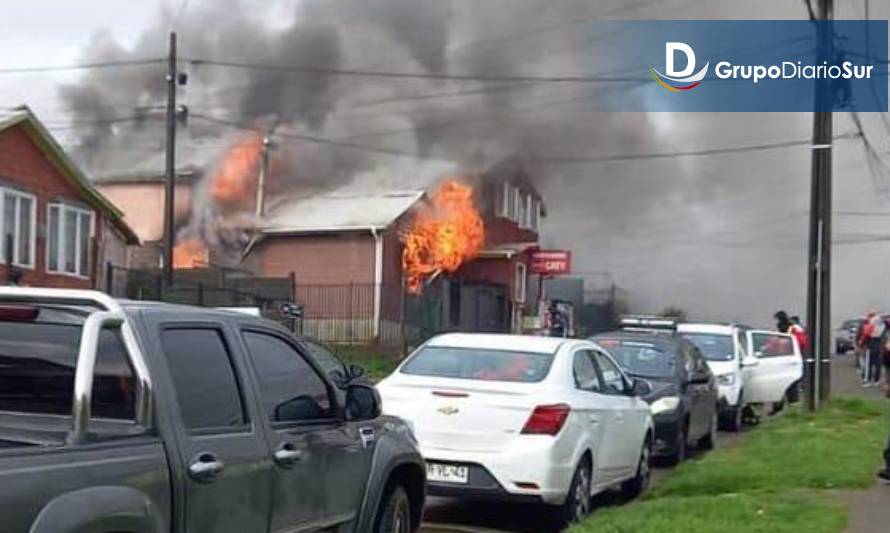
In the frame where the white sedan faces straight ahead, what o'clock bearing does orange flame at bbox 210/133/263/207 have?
The orange flame is roughly at 10 o'clock from the white sedan.

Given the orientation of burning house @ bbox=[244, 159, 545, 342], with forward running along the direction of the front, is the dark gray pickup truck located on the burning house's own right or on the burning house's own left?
on the burning house's own right

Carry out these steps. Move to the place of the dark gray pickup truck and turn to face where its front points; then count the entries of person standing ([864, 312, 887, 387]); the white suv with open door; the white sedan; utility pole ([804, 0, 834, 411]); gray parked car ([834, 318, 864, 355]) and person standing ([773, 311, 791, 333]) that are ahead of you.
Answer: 6

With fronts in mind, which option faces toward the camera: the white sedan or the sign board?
the sign board

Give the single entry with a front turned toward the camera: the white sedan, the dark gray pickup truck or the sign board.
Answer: the sign board

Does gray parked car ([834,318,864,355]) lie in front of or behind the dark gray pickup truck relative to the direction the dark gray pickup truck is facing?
in front

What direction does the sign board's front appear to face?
toward the camera

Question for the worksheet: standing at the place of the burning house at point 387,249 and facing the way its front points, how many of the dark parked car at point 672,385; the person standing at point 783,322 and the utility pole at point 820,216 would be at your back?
0

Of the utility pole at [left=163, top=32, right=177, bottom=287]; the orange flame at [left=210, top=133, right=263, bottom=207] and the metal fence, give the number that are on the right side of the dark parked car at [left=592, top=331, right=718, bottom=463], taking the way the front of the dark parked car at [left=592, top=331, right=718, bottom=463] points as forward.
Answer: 3

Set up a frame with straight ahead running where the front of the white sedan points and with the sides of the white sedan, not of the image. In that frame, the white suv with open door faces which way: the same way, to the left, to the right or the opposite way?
the opposite way

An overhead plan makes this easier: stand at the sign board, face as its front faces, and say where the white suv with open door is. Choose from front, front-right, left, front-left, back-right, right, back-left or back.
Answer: front

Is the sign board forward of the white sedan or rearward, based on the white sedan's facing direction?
forward

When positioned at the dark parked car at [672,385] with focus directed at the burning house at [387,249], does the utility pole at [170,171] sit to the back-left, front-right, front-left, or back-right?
front-left

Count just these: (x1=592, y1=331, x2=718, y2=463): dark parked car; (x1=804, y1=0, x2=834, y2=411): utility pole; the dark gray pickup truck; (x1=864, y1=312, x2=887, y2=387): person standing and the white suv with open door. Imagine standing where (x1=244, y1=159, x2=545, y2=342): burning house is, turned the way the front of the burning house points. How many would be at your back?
0

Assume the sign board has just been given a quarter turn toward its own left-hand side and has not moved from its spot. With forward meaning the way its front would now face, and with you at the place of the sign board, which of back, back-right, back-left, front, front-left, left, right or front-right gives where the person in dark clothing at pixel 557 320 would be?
right

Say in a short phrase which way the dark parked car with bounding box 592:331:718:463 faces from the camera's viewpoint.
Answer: facing the viewer and to the left of the viewer
